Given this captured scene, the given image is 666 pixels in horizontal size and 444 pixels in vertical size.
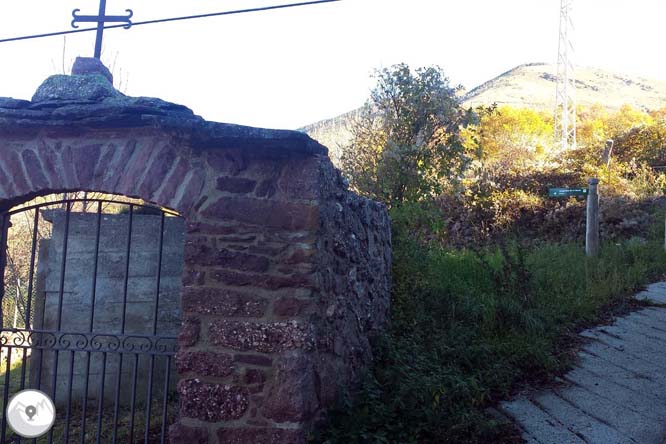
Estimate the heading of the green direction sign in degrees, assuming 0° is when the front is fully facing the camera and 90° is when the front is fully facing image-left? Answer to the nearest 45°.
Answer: approximately 0°

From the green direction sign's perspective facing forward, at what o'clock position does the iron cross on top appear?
The iron cross on top is roughly at 1 o'clock from the green direction sign.

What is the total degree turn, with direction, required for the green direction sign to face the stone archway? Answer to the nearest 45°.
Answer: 0° — it already faces it
